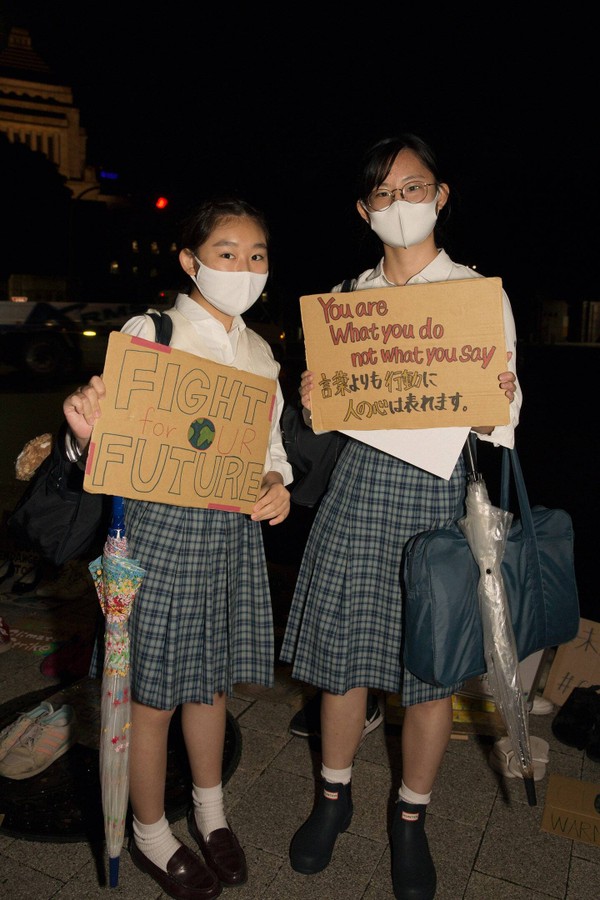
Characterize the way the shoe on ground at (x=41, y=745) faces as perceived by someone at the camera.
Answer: facing the viewer and to the left of the viewer

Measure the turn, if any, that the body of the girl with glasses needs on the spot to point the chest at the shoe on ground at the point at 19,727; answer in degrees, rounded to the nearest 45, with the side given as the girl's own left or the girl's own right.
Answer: approximately 90° to the girl's own right

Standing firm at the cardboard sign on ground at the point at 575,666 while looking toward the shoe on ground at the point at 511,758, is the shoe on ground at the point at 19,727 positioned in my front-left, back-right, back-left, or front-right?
front-right

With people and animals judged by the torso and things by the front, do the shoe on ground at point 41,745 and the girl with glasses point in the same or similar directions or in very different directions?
same or similar directions

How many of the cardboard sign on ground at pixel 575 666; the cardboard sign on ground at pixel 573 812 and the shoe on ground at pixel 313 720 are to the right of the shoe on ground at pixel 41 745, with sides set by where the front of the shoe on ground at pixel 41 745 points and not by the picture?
0

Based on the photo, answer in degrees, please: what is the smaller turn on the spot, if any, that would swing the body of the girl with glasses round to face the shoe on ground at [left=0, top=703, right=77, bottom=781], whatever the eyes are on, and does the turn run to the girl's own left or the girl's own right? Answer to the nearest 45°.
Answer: approximately 90° to the girl's own right

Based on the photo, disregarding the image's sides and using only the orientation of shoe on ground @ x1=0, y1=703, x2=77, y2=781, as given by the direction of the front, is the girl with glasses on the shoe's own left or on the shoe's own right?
on the shoe's own left

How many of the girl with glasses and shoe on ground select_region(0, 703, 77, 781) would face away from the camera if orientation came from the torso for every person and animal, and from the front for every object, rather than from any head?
0

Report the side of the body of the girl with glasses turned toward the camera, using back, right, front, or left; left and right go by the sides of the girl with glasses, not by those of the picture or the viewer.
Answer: front

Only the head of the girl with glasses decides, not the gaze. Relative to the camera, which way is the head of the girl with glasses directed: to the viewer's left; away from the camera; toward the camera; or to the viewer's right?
toward the camera

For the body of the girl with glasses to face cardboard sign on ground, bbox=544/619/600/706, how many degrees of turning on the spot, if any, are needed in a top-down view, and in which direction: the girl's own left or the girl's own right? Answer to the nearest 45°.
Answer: approximately 135° to the girl's own left
